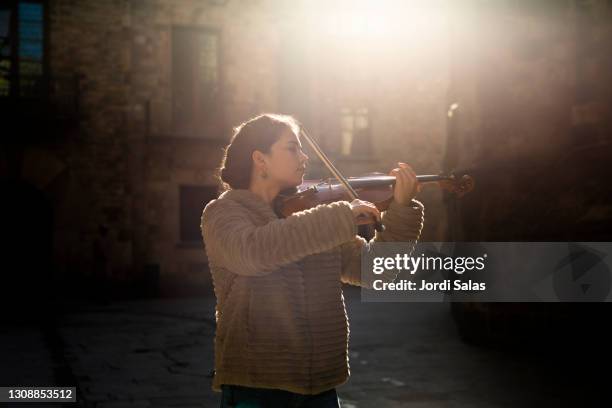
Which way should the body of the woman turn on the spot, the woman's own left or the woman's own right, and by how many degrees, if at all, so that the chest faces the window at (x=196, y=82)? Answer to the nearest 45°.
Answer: approximately 90° to the woman's own left

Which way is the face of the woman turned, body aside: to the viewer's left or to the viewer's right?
to the viewer's right

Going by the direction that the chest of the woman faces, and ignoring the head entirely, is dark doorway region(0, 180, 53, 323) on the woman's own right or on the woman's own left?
on the woman's own left

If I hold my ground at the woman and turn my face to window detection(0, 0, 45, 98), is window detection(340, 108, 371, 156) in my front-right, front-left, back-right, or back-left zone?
front-right

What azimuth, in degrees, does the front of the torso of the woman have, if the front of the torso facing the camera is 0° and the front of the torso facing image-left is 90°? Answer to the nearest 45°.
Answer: approximately 270°

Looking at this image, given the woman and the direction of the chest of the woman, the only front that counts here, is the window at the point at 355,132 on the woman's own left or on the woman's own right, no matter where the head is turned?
on the woman's own left
